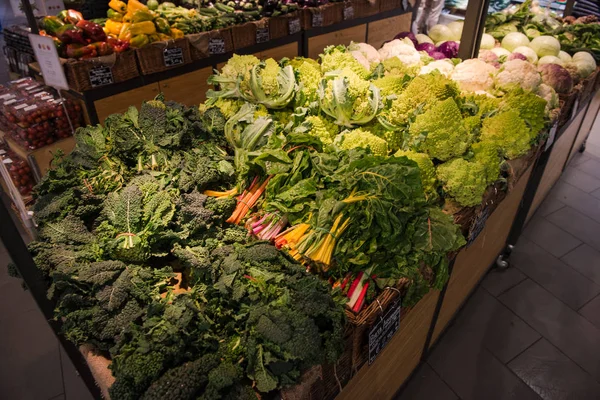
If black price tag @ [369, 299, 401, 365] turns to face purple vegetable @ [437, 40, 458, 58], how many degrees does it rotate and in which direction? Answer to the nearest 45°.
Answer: approximately 135° to its left

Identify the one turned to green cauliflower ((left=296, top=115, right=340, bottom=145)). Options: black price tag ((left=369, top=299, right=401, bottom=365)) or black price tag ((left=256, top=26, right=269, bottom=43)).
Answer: black price tag ((left=256, top=26, right=269, bottom=43))

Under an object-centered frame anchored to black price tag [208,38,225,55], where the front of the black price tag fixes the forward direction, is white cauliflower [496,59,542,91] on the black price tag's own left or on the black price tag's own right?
on the black price tag's own left

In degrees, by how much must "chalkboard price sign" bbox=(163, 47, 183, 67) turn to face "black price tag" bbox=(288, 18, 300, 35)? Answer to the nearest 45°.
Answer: approximately 135° to its left

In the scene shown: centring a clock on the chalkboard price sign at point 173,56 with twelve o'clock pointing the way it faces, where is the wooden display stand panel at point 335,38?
The wooden display stand panel is roughly at 8 o'clock from the chalkboard price sign.

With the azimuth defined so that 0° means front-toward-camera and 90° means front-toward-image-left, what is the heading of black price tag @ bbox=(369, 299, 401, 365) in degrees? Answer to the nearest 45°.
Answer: approximately 315°

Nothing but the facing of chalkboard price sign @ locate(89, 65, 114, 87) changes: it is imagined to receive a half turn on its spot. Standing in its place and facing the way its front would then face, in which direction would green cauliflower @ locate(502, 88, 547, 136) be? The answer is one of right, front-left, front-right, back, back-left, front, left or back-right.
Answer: back-right

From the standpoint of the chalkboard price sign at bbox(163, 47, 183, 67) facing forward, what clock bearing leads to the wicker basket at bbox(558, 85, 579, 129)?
The wicker basket is roughly at 10 o'clock from the chalkboard price sign.
